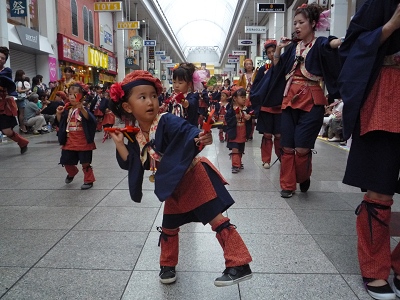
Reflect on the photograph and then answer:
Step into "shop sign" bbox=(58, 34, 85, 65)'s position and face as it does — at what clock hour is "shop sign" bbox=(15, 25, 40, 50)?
"shop sign" bbox=(15, 25, 40, 50) is roughly at 2 o'clock from "shop sign" bbox=(58, 34, 85, 65).

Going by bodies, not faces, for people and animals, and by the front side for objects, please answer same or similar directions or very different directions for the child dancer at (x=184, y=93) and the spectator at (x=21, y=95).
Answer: very different directions

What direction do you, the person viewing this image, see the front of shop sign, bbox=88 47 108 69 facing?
facing the viewer and to the right of the viewer

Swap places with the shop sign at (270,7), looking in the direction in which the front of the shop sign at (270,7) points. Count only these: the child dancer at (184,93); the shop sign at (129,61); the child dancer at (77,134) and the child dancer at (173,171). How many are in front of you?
3

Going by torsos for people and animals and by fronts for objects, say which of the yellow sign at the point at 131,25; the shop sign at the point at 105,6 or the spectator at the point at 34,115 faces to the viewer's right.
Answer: the spectator

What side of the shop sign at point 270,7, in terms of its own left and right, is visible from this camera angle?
front

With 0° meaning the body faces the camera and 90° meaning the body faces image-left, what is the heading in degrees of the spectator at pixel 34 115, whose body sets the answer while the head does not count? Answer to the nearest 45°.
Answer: approximately 270°

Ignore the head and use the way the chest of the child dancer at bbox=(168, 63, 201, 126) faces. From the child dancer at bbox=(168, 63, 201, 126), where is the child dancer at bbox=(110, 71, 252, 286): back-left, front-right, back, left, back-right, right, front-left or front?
front-left

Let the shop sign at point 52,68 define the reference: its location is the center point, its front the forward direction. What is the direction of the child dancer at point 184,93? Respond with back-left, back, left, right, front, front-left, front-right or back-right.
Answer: front-right

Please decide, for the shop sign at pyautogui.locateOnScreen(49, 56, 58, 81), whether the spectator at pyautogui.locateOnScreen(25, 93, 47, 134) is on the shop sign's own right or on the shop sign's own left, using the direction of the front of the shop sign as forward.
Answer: on the shop sign's own right

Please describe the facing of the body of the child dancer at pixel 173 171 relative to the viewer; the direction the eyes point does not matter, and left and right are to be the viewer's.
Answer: facing the viewer and to the left of the viewer

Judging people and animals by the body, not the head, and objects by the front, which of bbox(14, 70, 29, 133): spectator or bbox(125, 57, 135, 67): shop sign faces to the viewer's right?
the spectator

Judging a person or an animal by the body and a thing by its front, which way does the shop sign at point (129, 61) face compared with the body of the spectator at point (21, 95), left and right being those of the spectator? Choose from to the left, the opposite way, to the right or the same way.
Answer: to the right

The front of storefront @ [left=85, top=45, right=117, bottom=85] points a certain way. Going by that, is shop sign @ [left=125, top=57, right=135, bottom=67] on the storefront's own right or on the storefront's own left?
on the storefront's own left

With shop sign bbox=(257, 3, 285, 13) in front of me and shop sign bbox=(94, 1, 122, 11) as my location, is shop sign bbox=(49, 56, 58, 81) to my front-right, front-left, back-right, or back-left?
back-right
